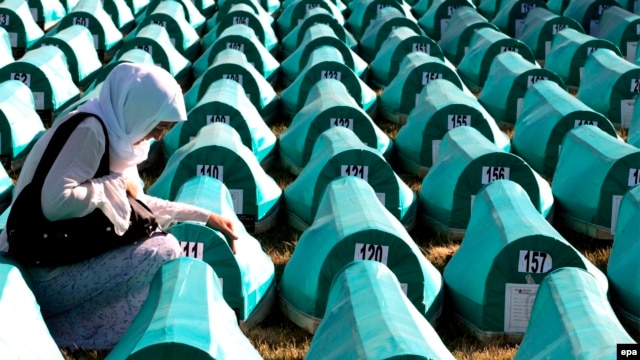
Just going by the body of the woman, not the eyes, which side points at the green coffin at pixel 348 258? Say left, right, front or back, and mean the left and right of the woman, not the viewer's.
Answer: front

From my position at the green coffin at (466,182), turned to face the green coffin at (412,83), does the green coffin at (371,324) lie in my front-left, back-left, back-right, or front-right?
back-left

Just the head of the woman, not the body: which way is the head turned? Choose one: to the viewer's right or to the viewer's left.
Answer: to the viewer's right

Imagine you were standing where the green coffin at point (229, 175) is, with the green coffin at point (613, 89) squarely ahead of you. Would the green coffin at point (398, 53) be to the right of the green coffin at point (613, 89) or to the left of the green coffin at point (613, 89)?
left

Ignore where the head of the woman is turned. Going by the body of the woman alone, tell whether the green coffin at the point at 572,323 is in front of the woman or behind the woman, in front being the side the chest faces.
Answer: in front

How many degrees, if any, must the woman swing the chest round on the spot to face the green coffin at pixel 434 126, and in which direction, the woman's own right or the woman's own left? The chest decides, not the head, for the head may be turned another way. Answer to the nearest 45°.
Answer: approximately 45° to the woman's own left

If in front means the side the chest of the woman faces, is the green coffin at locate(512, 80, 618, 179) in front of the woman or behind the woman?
in front

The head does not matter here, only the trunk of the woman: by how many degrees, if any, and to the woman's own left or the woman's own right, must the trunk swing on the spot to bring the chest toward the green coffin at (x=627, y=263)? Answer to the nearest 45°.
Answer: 0° — they already face it

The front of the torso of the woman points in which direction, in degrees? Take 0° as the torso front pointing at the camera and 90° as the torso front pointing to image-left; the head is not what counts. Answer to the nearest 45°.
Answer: approximately 270°
